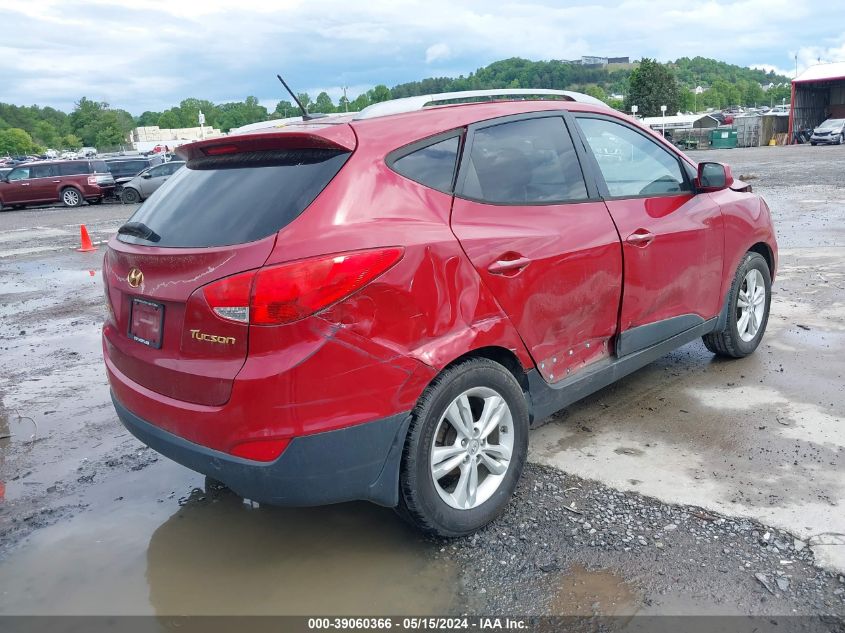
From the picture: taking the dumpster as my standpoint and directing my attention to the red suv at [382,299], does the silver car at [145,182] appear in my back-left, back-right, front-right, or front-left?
front-right

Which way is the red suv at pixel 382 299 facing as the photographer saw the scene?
facing away from the viewer and to the right of the viewer

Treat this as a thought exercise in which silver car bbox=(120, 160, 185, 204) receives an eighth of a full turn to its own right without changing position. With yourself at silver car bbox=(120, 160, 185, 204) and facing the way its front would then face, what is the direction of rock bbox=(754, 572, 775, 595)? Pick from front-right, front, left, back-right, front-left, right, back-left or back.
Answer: back-left

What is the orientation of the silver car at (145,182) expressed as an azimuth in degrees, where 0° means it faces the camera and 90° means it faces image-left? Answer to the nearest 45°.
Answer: approximately 90°

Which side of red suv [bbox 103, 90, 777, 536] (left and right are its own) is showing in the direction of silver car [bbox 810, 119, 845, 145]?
front

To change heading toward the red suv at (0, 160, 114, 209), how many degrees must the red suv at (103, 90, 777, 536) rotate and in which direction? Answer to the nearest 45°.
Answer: approximately 90° to its left

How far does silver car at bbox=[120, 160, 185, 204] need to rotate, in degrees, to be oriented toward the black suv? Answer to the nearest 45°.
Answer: approximately 90° to its right

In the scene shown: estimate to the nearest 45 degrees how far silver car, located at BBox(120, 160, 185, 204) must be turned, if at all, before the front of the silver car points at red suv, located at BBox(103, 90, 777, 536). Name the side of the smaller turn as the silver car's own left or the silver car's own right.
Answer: approximately 90° to the silver car's own left

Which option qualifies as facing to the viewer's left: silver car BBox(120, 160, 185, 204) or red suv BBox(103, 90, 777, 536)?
the silver car

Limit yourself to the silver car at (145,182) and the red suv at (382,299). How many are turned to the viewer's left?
1

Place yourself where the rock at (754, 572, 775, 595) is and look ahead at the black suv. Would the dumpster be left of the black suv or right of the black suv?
right

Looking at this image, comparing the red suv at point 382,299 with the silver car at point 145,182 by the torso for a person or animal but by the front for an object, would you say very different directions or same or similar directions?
very different directions
